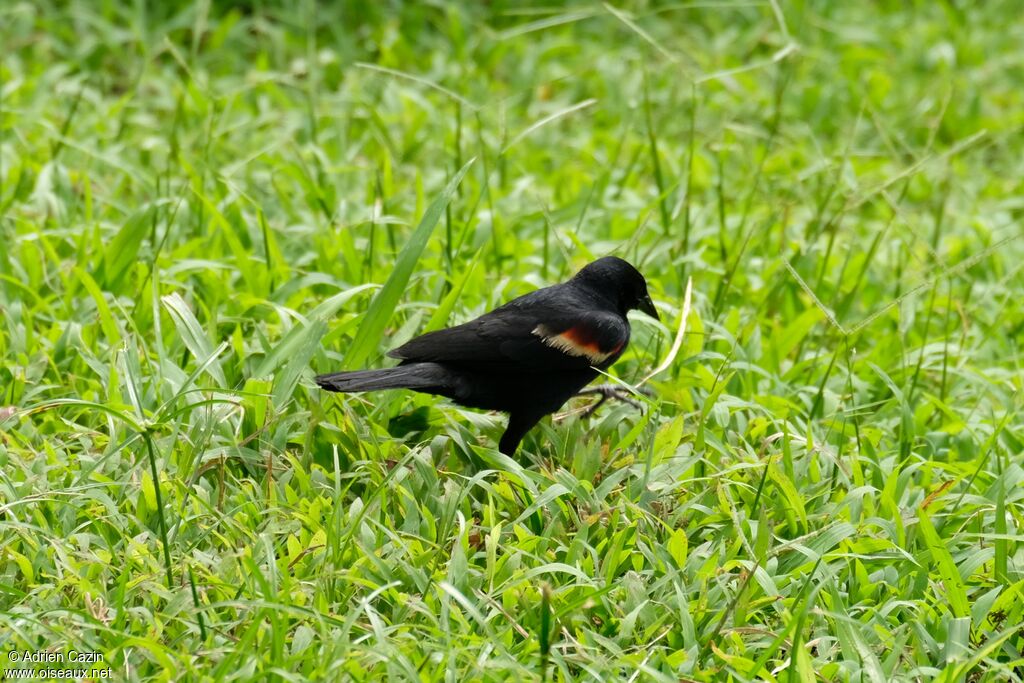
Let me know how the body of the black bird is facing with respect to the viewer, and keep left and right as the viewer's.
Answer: facing to the right of the viewer
